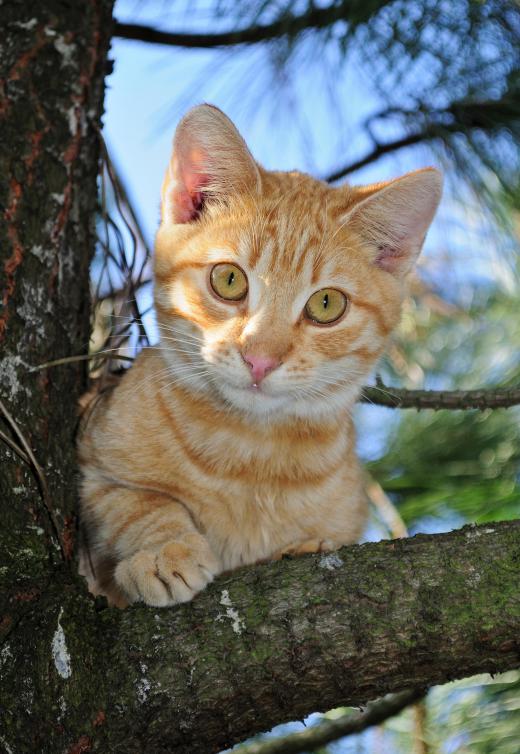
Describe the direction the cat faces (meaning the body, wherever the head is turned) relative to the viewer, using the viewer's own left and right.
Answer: facing the viewer
